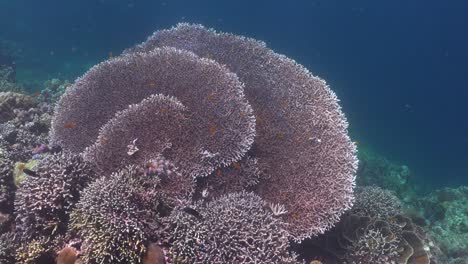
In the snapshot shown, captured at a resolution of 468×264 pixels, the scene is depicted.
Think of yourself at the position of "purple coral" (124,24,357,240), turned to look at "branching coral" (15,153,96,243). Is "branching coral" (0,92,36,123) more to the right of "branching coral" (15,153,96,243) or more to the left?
right

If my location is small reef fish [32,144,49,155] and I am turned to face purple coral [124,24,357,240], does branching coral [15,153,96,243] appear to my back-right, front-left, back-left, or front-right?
front-right
